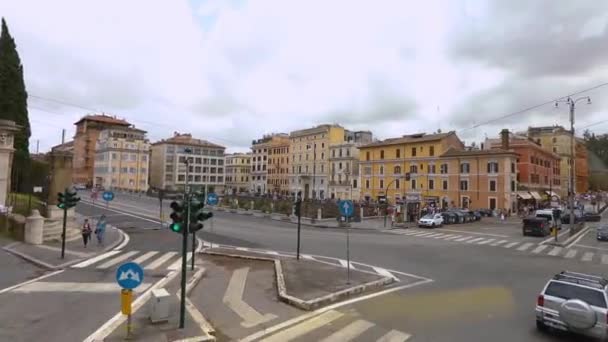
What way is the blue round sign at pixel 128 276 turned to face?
toward the camera

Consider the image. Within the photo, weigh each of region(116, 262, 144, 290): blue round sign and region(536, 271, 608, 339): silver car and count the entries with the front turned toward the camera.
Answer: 1

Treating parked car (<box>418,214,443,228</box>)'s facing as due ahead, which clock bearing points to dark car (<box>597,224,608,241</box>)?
The dark car is roughly at 8 o'clock from the parked car.

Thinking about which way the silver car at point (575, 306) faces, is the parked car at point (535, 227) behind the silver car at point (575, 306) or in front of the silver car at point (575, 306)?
in front

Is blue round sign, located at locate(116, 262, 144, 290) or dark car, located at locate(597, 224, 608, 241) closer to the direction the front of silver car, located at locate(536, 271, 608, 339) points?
the dark car

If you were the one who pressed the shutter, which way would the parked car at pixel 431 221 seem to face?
facing the viewer and to the left of the viewer

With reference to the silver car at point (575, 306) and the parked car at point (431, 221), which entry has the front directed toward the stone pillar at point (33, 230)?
the parked car

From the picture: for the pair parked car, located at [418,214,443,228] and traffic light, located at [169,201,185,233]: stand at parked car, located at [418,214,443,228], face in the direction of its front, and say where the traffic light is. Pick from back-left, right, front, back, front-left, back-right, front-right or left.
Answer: front-left

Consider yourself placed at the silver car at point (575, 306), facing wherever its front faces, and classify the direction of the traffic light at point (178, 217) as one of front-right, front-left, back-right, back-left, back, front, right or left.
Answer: back-left

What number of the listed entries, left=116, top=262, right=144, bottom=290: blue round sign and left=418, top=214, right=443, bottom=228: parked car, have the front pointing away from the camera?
0

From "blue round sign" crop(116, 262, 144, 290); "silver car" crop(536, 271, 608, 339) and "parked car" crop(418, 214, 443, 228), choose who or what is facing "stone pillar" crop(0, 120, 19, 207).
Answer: the parked car

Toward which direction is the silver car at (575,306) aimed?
away from the camera

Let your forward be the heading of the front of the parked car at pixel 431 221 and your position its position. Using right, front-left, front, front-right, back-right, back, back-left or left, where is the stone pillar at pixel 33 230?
front

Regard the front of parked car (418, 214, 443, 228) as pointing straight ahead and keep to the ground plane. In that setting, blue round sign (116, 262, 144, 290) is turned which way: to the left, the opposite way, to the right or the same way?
to the left

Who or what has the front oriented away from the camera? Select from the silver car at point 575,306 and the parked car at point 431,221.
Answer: the silver car

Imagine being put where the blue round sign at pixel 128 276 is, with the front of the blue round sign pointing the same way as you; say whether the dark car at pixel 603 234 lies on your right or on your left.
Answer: on your left

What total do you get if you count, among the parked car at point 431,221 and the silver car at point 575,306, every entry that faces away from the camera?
1
